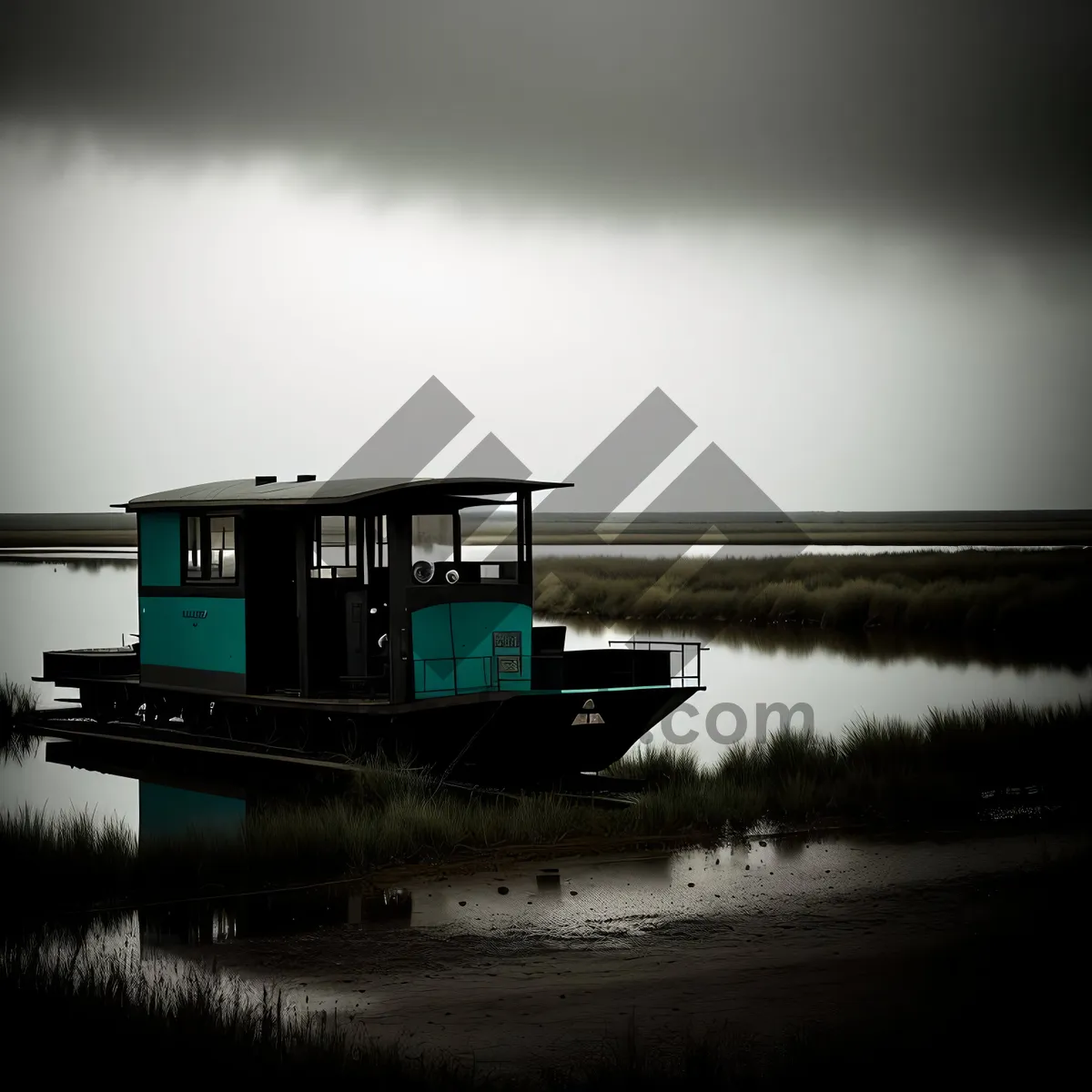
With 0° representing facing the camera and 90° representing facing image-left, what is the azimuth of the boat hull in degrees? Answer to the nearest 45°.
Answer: approximately 315°

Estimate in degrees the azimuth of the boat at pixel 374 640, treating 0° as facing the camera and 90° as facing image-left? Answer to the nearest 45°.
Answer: approximately 315°
